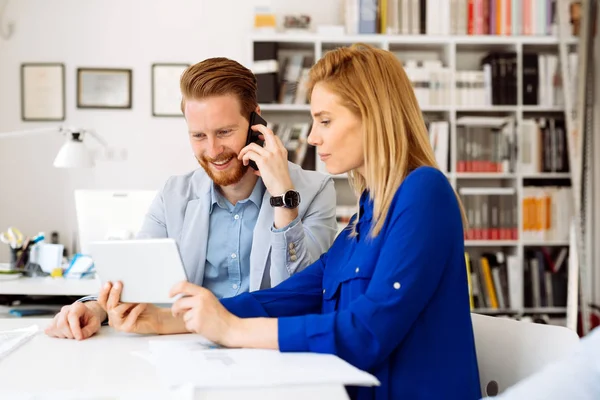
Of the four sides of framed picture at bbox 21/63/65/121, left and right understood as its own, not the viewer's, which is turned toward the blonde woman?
front

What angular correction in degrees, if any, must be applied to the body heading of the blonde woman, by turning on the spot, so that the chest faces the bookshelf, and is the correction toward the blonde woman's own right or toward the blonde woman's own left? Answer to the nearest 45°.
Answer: approximately 90° to the blonde woman's own right

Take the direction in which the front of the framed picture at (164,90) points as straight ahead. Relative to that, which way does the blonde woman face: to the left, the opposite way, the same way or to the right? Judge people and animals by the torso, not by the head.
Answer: to the right

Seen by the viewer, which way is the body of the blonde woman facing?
to the viewer's left

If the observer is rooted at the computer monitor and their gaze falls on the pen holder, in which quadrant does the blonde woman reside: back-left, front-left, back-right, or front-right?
back-left

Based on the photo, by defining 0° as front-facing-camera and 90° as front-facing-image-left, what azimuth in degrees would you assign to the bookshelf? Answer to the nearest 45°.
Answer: approximately 0°

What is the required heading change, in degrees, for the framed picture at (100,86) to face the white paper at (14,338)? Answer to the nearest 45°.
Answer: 0° — it already faces it

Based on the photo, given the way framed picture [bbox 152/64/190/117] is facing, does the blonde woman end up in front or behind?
in front

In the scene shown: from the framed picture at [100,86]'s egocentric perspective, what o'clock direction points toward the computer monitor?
The computer monitor is roughly at 12 o'clock from the framed picture.

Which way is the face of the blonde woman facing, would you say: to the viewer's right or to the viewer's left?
to the viewer's left

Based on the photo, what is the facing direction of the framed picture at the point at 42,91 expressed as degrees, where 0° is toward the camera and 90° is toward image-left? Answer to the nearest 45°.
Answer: approximately 0°

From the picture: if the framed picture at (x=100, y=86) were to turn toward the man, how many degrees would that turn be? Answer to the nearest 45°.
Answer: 0° — it already faces them

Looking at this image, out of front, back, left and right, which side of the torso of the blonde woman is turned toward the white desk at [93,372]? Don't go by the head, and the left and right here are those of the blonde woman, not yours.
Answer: front

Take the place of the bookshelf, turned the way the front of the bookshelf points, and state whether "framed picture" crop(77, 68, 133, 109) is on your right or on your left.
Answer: on your right

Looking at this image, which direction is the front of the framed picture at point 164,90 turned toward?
toward the camera
